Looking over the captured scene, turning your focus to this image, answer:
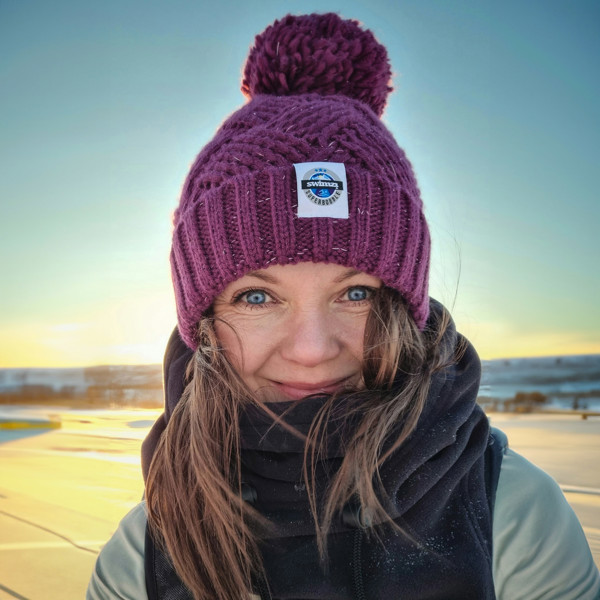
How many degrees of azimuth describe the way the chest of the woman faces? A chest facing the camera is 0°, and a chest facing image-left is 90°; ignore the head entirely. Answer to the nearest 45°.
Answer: approximately 0°
